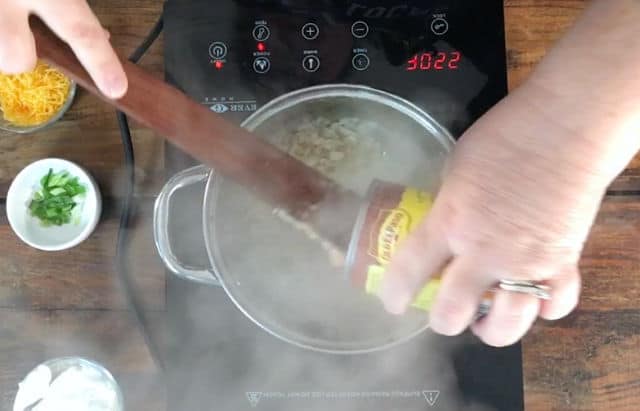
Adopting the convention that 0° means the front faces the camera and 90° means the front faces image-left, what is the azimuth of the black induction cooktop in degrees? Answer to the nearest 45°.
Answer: approximately 180°
